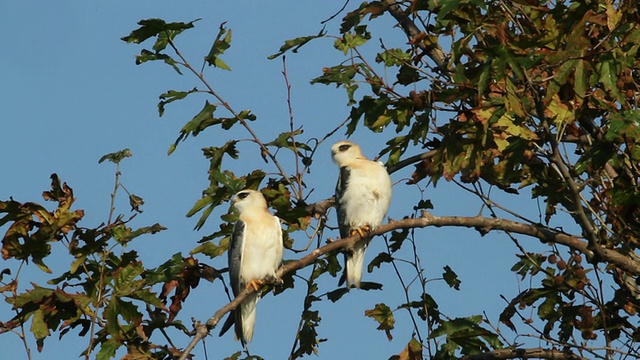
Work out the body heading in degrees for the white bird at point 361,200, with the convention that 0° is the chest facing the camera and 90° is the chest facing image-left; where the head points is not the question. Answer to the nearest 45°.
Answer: approximately 315°

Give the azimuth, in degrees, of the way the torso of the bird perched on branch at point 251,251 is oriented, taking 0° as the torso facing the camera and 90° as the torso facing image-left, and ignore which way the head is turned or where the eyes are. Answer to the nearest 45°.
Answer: approximately 315°

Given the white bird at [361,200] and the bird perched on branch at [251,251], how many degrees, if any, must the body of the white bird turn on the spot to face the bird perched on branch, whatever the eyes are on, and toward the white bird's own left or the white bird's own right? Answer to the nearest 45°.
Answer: approximately 135° to the white bird's own right

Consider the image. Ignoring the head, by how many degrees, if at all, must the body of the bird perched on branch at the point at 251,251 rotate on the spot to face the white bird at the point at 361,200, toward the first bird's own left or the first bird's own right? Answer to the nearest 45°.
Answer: approximately 45° to the first bird's own left
